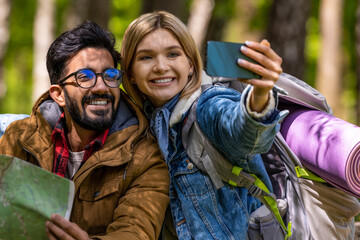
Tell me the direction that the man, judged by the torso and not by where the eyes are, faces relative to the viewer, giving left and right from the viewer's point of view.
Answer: facing the viewer

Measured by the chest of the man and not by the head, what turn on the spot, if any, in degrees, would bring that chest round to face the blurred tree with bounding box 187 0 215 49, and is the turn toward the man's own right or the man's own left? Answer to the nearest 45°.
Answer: approximately 180°

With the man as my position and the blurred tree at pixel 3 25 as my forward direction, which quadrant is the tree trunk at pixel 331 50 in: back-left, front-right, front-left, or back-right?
front-right

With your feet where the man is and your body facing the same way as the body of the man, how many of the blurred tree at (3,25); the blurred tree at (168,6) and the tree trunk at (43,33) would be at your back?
3

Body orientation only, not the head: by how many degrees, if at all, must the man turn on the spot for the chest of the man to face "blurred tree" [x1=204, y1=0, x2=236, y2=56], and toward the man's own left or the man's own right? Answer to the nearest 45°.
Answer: approximately 180°

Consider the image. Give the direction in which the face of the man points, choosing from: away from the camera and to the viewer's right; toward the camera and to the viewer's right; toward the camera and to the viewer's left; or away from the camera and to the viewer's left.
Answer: toward the camera and to the viewer's right

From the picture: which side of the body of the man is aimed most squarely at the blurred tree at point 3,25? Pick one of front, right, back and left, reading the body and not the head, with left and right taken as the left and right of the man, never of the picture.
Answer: back

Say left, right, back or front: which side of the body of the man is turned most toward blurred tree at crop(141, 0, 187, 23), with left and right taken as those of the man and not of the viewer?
back

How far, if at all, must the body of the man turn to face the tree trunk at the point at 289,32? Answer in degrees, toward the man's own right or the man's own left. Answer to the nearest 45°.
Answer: approximately 135° to the man's own left

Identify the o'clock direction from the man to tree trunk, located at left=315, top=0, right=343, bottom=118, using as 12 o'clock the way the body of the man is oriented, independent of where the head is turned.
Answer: The tree trunk is roughly at 7 o'clock from the man.

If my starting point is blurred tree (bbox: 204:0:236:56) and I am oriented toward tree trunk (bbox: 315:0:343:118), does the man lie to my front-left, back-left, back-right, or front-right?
back-right

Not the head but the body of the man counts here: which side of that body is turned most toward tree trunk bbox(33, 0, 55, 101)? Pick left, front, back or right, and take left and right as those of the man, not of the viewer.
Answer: back
